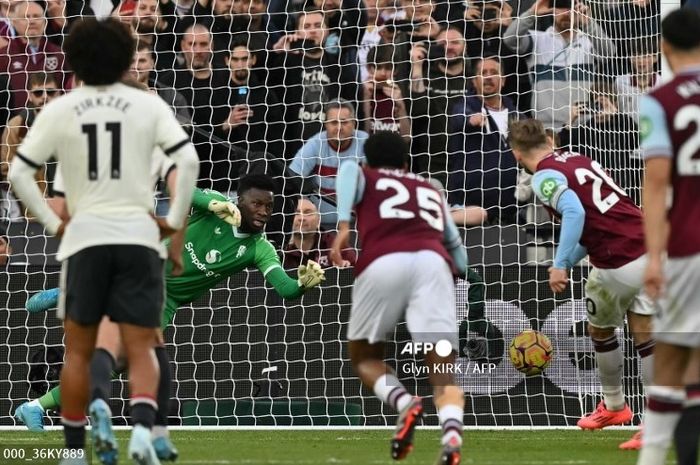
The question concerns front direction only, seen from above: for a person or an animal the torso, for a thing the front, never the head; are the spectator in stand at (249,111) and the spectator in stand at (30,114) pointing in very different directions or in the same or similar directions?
same or similar directions

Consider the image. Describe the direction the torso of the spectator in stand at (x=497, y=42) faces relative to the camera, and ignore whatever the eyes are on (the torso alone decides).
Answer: toward the camera

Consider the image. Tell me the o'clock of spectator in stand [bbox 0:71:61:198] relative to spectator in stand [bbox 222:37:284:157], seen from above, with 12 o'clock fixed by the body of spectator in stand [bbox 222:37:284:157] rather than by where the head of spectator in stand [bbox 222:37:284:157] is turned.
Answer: spectator in stand [bbox 0:71:61:198] is roughly at 3 o'clock from spectator in stand [bbox 222:37:284:157].

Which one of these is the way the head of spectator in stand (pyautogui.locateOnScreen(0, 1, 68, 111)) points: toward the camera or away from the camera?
toward the camera

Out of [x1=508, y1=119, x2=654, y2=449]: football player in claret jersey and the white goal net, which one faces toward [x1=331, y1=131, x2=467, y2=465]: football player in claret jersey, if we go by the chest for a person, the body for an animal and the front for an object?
the white goal net

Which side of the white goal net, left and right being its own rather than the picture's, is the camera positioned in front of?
front

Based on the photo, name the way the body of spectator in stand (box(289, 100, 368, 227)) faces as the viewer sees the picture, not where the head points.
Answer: toward the camera

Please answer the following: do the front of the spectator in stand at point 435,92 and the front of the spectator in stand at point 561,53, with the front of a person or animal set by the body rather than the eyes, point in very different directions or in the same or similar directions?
same or similar directions

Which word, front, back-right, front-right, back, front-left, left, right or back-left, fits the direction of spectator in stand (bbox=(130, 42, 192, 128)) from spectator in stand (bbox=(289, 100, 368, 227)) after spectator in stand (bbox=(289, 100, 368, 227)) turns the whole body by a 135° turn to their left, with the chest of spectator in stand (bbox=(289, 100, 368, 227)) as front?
back-left

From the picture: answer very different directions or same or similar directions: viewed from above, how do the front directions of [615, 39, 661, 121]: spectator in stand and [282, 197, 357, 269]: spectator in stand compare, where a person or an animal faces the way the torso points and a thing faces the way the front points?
same or similar directions

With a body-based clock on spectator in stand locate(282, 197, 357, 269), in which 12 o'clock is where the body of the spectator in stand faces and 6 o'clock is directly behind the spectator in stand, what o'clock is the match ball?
The match ball is roughly at 10 o'clock from the spectator in stand.

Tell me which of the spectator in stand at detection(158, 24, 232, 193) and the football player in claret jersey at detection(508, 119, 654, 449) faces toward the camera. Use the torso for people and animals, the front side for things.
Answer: the spectator in stand

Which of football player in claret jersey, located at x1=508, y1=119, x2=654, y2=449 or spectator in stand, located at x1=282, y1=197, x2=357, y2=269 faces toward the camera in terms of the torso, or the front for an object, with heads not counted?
the spectator in stand

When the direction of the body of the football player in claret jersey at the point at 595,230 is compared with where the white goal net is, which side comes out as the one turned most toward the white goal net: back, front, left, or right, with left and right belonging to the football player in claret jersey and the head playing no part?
front

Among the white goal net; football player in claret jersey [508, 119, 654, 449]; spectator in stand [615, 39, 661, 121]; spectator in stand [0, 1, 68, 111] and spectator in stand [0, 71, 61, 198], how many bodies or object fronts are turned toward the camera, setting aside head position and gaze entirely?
4

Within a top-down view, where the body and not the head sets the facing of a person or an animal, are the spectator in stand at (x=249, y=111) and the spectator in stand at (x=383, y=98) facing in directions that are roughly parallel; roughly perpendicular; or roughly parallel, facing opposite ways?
roughly parallel
